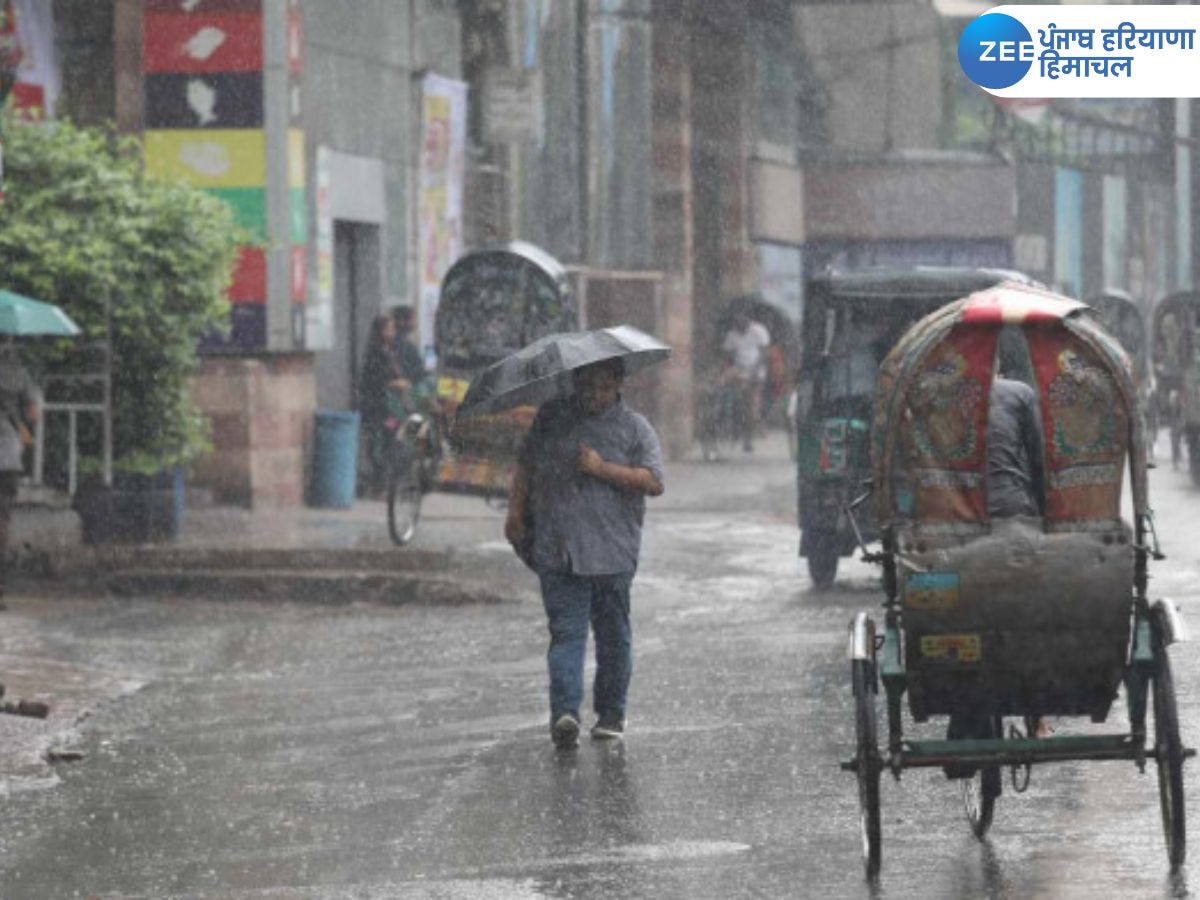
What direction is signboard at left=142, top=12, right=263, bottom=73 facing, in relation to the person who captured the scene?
facing the viewer

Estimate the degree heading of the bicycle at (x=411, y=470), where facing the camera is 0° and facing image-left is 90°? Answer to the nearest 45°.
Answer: approximately 45°

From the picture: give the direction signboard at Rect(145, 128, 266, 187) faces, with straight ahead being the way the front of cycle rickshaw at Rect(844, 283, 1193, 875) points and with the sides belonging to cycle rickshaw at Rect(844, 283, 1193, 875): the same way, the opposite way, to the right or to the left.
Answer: the opposite way

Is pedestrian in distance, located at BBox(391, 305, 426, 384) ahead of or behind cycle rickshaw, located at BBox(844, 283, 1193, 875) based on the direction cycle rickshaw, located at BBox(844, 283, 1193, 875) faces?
ahead

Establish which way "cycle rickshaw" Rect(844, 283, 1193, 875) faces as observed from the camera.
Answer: facing away from the viewer

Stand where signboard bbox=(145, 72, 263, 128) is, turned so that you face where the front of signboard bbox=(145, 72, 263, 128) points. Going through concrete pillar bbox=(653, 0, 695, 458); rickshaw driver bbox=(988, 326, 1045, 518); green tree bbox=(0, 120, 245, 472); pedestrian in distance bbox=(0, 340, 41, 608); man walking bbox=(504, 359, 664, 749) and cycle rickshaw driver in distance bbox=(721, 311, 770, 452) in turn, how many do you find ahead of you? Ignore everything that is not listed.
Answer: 4

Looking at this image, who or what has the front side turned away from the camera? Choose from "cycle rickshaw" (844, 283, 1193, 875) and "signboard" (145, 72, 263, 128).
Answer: the cycle rickshaw

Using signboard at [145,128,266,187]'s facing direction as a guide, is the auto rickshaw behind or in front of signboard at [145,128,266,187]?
in front

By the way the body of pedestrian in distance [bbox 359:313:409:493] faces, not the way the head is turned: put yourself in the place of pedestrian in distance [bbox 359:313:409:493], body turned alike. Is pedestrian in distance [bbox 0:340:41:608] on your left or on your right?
on your right

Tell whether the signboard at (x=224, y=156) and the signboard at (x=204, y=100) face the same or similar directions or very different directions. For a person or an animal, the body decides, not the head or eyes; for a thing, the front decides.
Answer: same or similar directions

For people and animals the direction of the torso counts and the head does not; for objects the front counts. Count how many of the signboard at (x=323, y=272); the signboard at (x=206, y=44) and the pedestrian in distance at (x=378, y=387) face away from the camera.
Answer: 0

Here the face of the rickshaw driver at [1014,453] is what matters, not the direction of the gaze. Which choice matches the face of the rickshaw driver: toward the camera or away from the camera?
away from the camera

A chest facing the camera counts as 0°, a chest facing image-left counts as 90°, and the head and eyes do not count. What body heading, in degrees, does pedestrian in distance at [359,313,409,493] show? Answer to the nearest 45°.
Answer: approximately 270°
